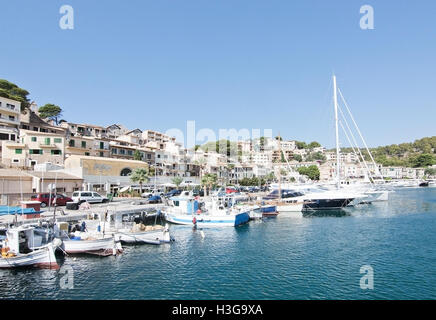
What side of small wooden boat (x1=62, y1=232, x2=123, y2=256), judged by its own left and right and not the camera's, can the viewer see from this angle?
right

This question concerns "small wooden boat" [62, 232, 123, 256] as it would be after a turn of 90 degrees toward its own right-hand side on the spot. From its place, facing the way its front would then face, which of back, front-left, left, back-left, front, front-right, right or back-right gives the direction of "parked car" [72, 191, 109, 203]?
back

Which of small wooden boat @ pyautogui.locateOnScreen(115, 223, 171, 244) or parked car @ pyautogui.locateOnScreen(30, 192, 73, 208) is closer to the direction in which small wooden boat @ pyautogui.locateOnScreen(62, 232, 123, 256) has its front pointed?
the small wooden boat

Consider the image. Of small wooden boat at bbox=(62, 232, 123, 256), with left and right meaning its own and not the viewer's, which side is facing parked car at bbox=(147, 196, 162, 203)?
left

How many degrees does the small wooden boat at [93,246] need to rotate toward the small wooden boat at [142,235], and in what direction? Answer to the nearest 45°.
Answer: approximately 45° to its left

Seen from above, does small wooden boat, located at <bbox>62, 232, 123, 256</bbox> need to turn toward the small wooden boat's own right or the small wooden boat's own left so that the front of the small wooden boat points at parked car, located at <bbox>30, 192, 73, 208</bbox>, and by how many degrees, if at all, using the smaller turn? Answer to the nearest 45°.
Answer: approximately 90° to the small wooden boat's own left

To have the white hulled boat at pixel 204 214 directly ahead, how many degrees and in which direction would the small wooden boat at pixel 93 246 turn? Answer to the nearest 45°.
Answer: approximately 45° to its left
